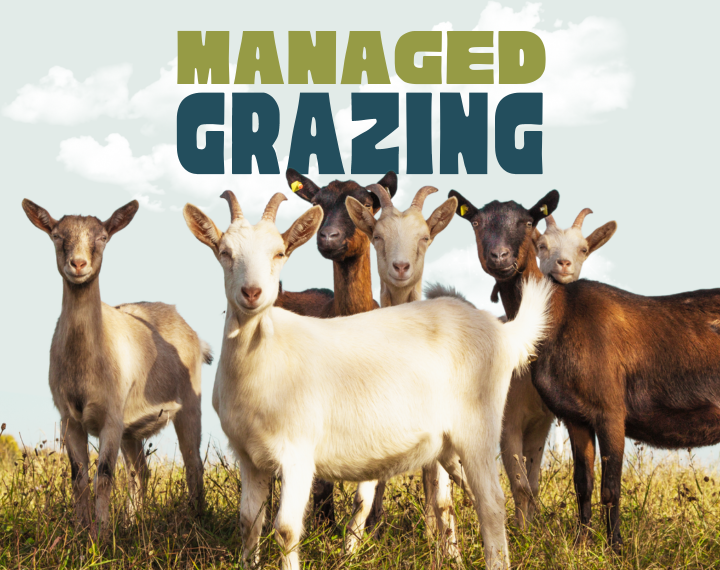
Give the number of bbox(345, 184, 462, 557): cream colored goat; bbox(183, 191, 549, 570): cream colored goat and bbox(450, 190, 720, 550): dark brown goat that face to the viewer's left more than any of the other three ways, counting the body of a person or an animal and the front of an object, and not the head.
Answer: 2

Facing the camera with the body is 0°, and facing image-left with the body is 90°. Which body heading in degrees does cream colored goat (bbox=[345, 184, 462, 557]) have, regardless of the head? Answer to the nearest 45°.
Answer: approximately 0°

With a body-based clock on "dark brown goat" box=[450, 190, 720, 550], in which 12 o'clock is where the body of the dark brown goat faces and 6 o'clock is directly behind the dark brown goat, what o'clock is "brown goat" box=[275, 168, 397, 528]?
The brown goat is roughly at 12 o'clock from the dark brown goat.

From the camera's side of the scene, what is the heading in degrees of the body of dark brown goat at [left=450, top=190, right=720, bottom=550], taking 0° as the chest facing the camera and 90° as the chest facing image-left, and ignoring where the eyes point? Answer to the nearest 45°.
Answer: approximately 90°

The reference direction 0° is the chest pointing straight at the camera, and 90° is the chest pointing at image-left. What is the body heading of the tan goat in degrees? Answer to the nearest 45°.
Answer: approximately 45°

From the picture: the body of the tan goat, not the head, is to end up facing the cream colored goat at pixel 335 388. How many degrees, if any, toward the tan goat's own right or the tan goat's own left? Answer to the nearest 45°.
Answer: approximately 90° to the tan goat's own left

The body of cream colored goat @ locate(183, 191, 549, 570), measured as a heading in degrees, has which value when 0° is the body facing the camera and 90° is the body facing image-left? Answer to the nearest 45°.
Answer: approximately 90°
